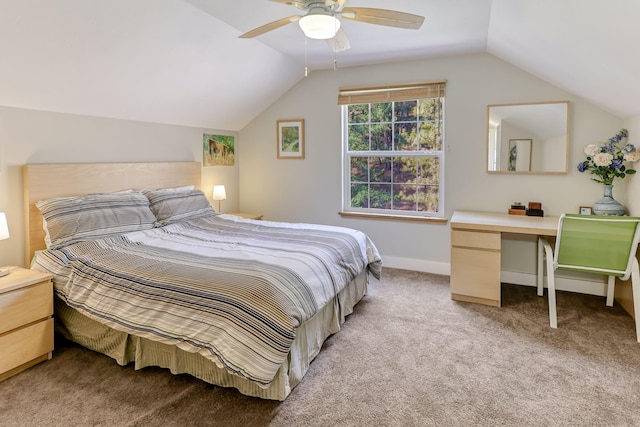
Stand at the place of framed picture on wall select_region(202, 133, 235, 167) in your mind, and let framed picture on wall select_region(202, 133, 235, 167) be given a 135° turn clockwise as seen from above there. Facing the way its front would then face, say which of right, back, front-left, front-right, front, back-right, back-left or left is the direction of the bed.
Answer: left

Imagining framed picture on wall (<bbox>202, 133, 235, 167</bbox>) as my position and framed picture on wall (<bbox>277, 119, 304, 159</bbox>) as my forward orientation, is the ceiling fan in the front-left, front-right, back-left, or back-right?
front-right

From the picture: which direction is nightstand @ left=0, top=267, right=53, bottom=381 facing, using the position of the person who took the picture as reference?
facing the viewer and to the right of the viewer

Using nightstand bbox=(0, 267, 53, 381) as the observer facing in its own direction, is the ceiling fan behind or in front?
in front

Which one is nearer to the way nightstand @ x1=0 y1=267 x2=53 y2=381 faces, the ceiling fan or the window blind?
the ceiling fan

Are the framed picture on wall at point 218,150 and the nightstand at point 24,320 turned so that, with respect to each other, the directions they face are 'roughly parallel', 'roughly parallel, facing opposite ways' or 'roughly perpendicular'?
roughly parallel

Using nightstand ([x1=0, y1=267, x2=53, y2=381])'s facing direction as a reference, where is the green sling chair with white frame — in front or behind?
in front

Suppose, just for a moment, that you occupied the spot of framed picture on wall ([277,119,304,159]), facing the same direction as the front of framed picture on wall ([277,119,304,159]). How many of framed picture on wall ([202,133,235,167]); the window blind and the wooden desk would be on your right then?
1

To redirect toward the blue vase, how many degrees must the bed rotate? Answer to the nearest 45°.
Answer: approximately 45° to its left

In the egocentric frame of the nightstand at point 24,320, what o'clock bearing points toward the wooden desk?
The wooden desk is roughly at 11 o'clock from the nightstand.

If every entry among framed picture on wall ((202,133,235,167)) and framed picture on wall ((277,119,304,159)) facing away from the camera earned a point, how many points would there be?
0

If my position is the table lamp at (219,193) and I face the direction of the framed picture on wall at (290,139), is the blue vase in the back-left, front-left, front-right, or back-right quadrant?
front-right

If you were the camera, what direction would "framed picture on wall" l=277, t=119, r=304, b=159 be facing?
facing the viewer
